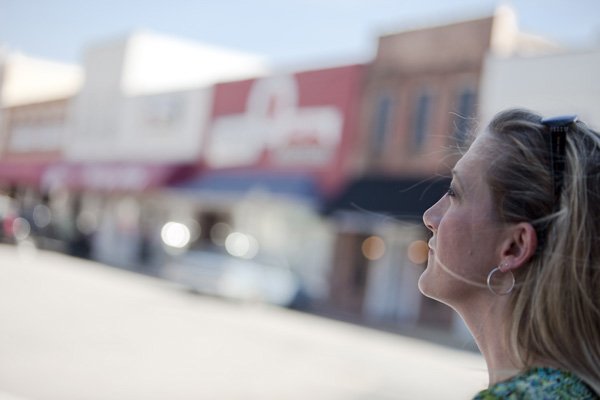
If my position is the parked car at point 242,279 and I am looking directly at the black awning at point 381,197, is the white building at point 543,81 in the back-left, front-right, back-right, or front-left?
front-right

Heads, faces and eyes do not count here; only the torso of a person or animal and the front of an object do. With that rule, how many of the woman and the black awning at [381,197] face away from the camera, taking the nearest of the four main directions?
0

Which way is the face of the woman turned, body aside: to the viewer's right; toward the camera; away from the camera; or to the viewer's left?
to the viewer's left

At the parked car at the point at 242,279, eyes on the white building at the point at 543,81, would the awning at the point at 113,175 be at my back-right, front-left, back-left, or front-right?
back-left

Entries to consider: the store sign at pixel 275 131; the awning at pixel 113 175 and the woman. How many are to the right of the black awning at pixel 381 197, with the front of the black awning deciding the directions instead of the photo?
2

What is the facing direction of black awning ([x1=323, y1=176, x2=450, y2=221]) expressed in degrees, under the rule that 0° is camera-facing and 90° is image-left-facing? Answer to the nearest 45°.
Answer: approximately 45°

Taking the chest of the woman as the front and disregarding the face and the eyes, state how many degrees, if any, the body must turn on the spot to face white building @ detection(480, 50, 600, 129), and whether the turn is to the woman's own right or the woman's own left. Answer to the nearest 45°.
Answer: approximately 90° to the woman's own right

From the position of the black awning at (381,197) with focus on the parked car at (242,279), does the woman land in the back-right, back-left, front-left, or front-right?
front-left

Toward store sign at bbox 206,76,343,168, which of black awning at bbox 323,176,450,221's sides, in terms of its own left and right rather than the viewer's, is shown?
right

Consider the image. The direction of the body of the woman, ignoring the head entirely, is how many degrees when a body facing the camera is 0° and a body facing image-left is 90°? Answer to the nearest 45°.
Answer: approximately 90°

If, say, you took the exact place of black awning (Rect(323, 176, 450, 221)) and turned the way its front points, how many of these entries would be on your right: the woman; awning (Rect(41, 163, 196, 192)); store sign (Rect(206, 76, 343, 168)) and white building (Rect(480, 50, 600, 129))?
2

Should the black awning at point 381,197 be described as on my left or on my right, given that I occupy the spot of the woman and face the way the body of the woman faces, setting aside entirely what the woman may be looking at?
on my right
